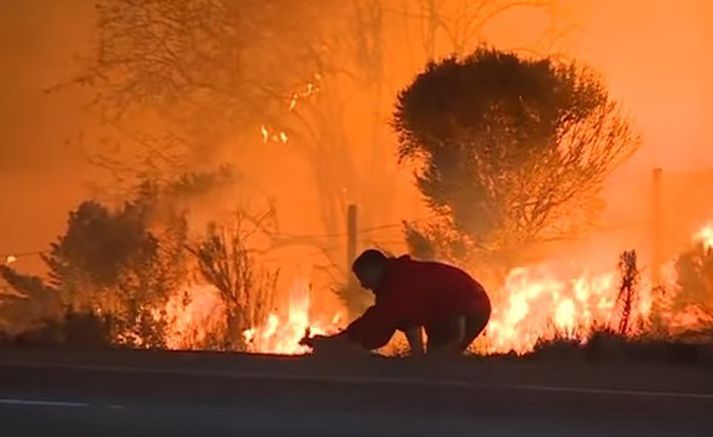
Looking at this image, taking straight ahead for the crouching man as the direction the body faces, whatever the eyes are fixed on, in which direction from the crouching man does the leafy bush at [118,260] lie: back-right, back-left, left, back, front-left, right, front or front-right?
front-right

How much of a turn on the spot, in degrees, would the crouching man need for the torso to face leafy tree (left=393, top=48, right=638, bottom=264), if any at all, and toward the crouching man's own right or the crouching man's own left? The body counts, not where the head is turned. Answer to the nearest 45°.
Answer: approximately 90° to the crouching man's own right

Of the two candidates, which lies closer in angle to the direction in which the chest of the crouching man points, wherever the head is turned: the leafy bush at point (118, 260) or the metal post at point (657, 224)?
the leafy bush

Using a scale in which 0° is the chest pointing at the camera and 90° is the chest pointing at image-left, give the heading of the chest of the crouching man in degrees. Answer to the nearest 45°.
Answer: approximately 90°

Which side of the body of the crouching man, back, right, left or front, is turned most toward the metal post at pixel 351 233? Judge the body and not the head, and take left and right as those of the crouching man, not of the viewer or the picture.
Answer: right

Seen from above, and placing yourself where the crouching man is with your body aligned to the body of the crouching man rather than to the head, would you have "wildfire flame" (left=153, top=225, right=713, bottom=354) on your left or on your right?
on your right

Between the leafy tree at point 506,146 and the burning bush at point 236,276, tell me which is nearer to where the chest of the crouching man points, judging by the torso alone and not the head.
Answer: the burning bush

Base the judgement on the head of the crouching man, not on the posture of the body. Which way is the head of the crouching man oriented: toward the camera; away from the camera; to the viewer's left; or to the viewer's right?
to the viewer's left
